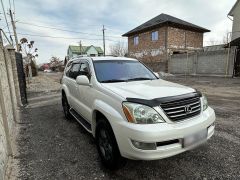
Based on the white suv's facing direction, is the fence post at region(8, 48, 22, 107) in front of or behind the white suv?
behind

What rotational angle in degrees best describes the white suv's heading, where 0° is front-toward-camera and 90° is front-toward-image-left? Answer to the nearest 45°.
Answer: approximately 315°

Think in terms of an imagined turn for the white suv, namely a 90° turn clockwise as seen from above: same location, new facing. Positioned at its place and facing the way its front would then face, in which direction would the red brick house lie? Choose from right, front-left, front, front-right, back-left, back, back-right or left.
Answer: back-right

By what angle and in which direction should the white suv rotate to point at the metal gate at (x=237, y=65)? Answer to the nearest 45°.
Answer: approximately 90° to its left
